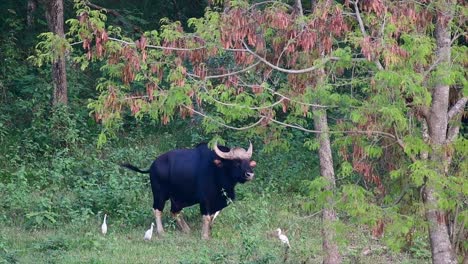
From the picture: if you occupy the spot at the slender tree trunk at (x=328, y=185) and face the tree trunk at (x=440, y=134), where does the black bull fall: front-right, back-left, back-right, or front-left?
back-left

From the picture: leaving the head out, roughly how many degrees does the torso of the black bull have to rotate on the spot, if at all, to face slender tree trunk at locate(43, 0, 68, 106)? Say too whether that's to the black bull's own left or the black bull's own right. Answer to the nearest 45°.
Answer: approximately 180°

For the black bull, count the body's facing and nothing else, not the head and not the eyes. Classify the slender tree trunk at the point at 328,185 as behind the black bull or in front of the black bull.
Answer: in front

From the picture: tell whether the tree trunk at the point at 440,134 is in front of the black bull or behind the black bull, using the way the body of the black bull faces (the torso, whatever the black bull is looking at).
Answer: in front

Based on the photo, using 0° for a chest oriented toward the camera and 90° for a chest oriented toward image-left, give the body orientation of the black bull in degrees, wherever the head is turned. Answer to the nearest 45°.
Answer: approximately 315°
